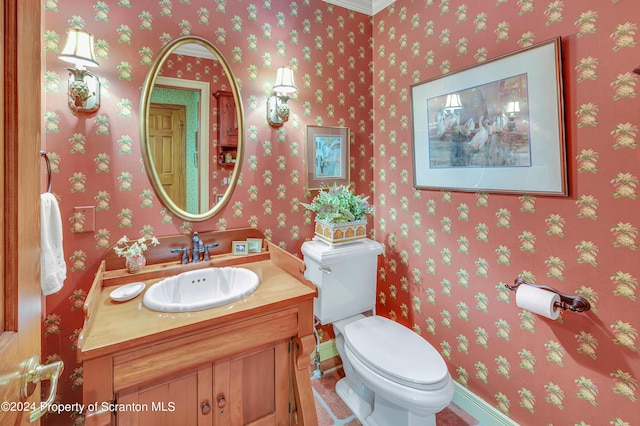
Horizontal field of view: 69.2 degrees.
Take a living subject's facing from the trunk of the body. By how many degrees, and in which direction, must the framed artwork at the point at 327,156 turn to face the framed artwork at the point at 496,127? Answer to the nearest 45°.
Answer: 0° — it already faces it

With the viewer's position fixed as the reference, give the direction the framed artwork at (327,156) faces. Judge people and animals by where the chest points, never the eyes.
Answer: facing the viewer and to the right of the viewer

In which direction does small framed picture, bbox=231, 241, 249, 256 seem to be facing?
toward the camera

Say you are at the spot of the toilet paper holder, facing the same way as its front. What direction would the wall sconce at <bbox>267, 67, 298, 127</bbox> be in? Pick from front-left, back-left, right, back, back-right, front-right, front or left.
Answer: front-right

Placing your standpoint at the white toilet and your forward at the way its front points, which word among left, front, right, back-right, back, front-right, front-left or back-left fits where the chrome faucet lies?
back-right

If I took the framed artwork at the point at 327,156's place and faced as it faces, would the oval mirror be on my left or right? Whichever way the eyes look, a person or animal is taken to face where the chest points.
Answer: on my right

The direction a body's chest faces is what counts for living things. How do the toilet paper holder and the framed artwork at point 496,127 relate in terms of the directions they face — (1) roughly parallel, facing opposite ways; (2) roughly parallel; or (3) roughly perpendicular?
roughly parallel

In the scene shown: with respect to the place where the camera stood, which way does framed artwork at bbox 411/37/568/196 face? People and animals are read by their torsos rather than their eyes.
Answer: facing the viewer and to the left of the viewer

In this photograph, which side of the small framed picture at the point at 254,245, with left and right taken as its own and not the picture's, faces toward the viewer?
front

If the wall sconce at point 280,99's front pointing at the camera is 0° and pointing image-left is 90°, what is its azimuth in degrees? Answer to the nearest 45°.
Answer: approximately 315°

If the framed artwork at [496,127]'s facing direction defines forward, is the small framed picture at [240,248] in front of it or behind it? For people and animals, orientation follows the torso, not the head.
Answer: in front
